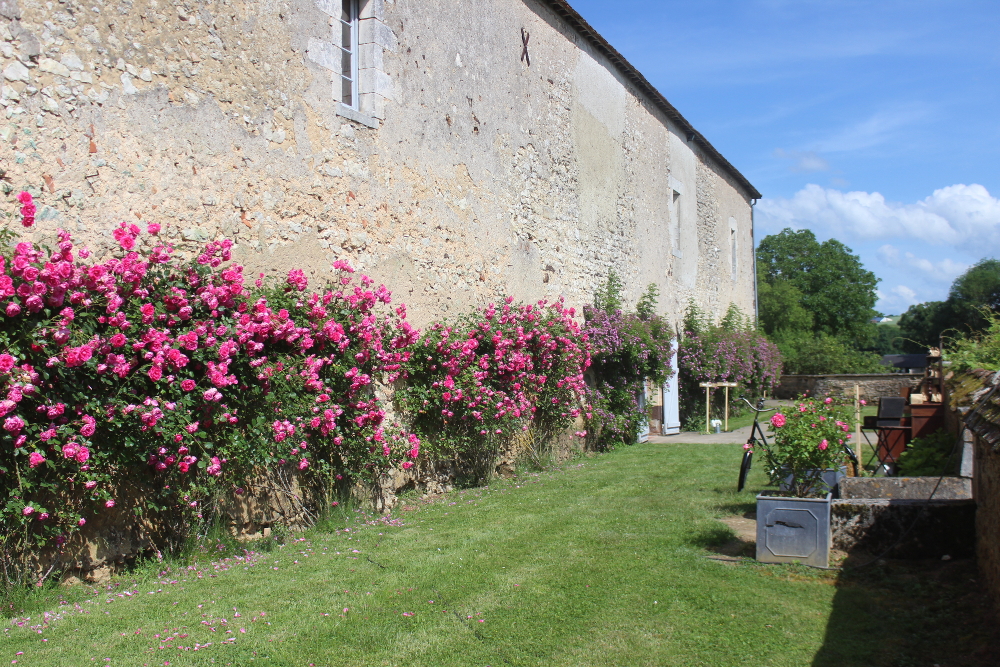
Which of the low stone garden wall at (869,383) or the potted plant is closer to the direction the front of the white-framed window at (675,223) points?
the low stone garden wall

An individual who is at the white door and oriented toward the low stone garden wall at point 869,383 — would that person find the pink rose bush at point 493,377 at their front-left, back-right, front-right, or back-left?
back-right

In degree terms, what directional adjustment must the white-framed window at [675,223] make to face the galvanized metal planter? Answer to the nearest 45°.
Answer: approximately 90° to its right

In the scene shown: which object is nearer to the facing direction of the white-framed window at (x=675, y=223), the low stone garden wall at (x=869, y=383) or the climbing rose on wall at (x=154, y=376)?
the low stone garden wall

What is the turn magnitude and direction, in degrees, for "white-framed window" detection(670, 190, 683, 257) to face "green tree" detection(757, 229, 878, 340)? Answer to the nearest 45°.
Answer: approximately 90° to its left

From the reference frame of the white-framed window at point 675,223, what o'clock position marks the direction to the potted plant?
The potted plant is roughly at 3 o'clock from the white-framed window.

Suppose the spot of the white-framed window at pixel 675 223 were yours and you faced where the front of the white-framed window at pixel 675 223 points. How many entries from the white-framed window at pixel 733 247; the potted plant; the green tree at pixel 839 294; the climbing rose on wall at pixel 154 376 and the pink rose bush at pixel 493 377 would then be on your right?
3

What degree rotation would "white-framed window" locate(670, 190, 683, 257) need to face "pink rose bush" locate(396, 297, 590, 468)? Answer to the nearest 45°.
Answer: approximately 90° to its right

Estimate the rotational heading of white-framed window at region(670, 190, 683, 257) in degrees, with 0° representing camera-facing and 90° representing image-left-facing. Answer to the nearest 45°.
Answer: approximately 270°

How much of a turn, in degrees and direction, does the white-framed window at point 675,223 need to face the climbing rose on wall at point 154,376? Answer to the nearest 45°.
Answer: approximately 90° to its right
